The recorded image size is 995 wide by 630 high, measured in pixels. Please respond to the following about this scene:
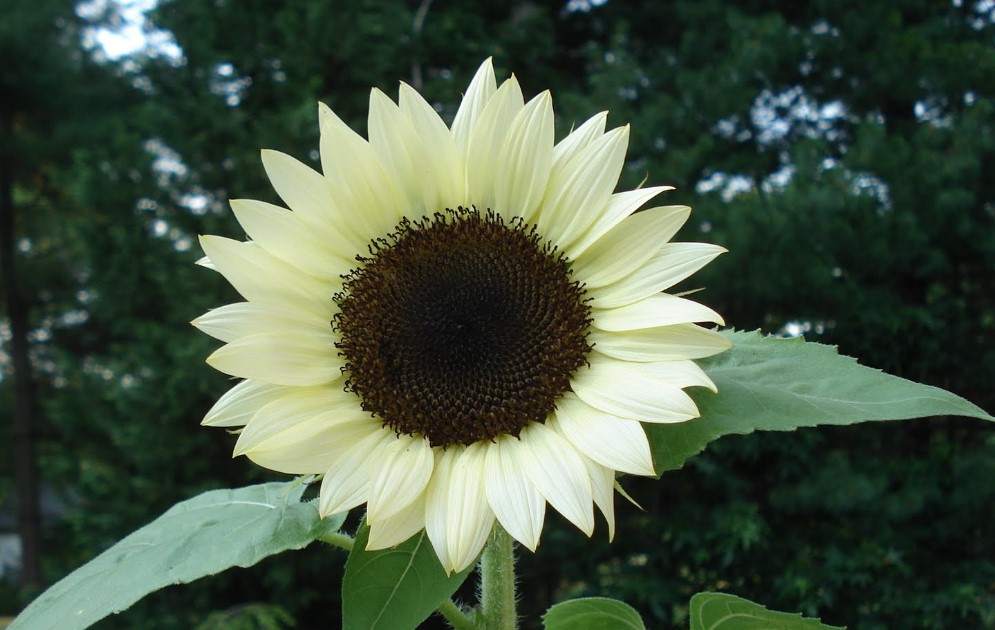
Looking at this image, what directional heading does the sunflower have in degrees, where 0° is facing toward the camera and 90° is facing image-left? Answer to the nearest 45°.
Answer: approximately 0°

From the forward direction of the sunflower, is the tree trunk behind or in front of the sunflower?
behind
